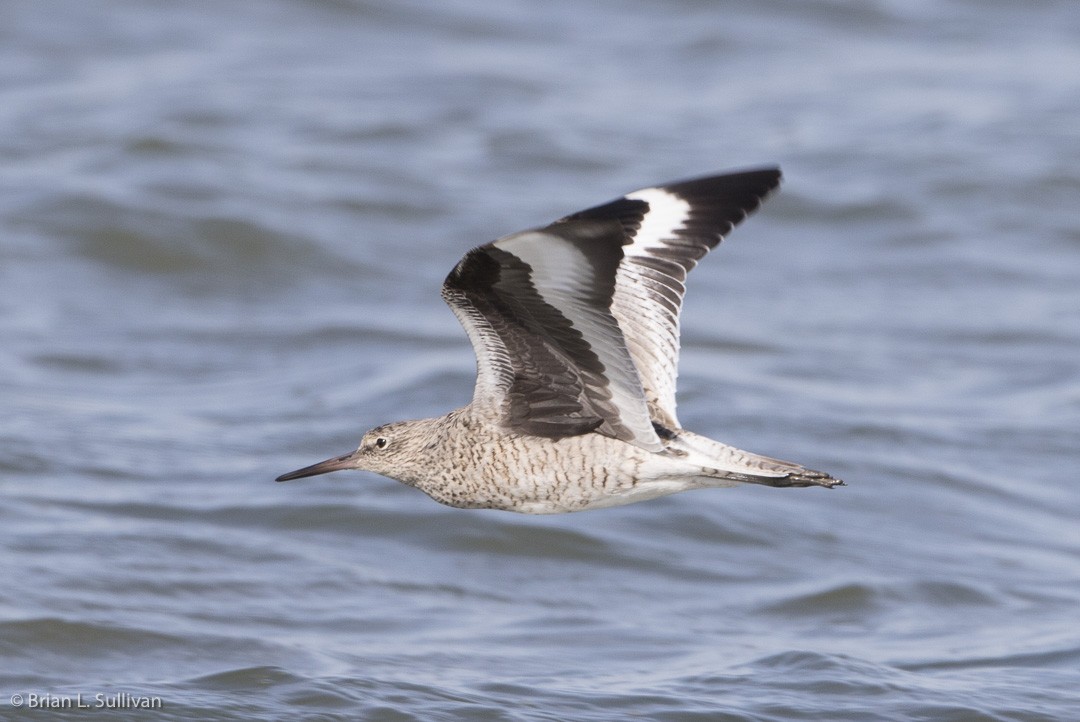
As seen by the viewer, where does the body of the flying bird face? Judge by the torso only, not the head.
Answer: to the viewer's left
